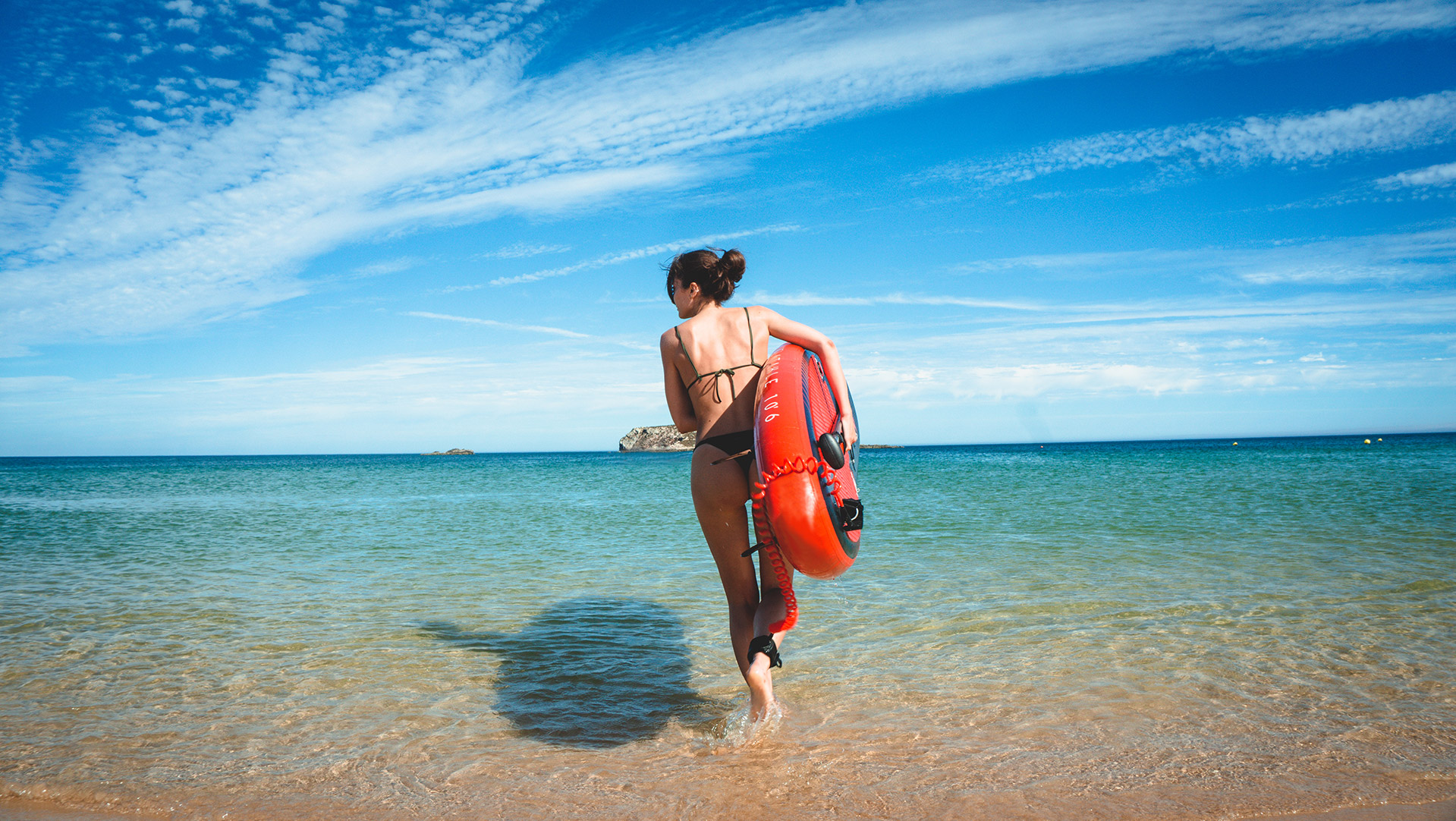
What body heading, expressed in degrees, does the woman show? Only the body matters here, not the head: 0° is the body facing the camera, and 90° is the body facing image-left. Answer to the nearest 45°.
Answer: approximately 180°

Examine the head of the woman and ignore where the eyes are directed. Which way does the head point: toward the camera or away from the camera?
away from the camera
